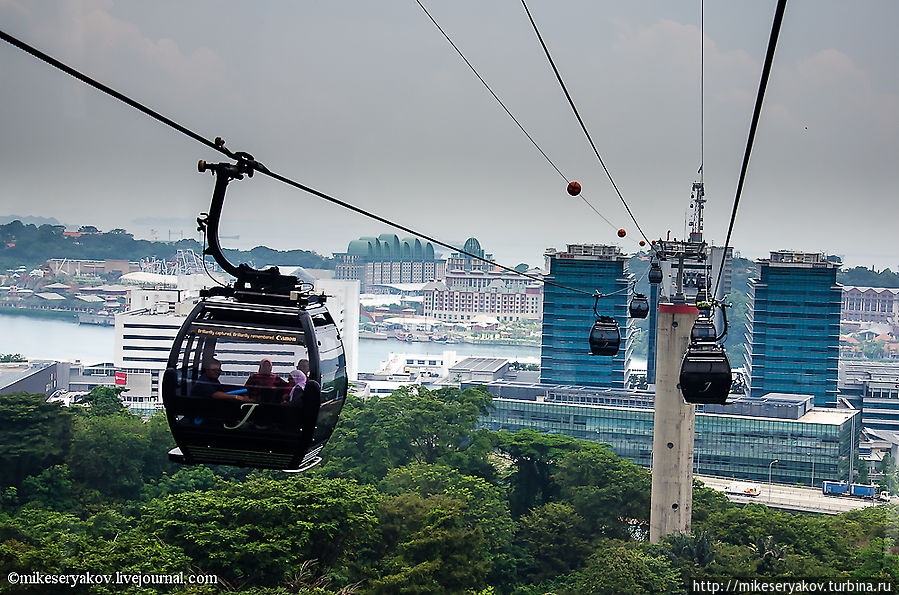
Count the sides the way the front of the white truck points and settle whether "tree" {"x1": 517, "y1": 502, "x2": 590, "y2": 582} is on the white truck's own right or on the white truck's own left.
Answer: on the white truck's own left

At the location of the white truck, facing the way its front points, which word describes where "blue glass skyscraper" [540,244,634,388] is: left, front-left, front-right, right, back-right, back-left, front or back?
front-right

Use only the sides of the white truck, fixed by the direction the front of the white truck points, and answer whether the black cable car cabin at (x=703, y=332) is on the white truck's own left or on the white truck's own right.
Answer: on the white truck's own left

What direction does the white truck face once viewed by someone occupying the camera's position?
facing to the left of the viewer

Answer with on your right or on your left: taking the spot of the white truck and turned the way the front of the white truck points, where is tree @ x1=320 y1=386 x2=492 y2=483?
on your left

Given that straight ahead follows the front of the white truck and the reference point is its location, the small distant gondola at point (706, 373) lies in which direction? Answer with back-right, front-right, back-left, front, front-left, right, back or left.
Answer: left

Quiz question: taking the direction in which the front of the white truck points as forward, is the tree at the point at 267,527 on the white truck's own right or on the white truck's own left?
on the white truck's own left

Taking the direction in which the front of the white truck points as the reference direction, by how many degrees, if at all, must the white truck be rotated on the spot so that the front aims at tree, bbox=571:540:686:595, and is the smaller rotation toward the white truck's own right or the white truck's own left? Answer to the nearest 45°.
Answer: approximately 90° to the white truck's own left

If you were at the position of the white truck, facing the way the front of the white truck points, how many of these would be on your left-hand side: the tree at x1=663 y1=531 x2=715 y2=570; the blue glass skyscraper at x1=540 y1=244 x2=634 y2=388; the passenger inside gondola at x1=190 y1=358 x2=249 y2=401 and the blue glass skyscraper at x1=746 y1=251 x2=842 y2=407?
2

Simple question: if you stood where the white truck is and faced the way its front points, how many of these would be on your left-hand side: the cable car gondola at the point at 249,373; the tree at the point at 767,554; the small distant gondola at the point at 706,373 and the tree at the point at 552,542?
4

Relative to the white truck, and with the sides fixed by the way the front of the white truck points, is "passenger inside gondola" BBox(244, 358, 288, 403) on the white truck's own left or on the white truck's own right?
on the white truck's own left

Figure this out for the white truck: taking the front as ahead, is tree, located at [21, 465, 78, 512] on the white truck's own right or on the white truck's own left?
on the white truck's own left

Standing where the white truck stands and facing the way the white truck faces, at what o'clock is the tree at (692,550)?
The tree is roughly at 9 o'clock from the white truck.
